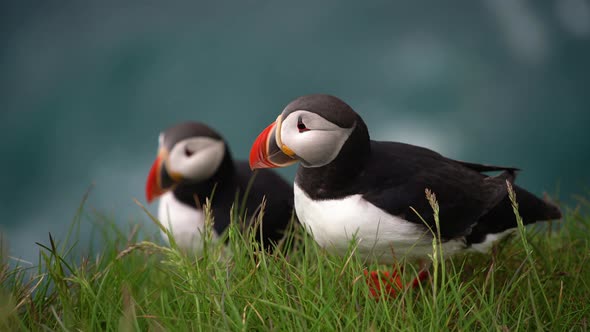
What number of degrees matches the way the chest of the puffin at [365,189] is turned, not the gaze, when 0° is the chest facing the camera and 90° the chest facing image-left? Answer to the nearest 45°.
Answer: approximately 90°

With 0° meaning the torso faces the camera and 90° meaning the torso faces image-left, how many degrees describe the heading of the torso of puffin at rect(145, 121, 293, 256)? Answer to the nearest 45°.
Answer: approximately 45°

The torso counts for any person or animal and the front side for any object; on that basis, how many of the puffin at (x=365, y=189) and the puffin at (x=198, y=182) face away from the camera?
0

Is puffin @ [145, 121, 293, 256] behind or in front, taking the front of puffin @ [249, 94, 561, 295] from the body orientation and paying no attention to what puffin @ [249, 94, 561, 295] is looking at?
in front

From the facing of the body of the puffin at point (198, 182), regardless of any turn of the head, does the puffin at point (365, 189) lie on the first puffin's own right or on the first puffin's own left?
on the first puffin's own left
